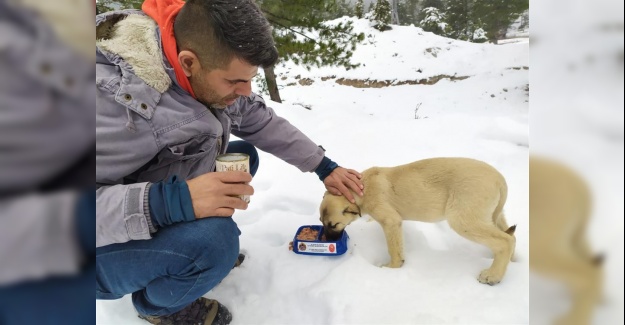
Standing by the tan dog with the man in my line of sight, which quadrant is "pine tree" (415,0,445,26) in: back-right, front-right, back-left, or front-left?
back-right

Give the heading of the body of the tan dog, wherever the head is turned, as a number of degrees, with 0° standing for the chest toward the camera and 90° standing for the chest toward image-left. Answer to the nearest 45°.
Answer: approximately 90°

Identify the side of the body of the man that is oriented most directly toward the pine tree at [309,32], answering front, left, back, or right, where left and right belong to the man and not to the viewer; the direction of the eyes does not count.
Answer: left

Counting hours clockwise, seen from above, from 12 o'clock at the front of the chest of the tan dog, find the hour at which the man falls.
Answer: The man is roughly at 11 o'clock from the tan dog.

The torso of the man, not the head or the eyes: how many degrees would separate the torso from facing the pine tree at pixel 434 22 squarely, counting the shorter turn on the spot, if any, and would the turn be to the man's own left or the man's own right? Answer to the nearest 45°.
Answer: approximately 45° to the man's own left

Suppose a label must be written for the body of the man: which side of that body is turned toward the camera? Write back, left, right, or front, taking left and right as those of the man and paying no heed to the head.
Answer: right

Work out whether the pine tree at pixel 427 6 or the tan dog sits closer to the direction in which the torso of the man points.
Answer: the tan dog

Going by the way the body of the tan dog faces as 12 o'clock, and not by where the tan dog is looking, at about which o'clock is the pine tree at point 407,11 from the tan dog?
The pine tree is roughly at 3 o'clock from the tan dog.

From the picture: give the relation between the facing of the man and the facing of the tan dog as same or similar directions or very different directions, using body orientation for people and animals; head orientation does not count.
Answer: very different directions

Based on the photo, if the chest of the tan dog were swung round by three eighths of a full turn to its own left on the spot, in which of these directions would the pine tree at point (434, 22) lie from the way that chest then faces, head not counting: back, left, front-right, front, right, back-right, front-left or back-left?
back-left

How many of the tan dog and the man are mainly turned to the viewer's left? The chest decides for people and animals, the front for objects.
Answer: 1

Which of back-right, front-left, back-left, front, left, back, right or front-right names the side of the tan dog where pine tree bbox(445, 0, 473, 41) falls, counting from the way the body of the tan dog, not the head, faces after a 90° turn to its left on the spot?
back

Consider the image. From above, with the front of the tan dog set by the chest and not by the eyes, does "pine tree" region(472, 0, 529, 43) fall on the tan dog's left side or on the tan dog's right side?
on the tan dog's right side
